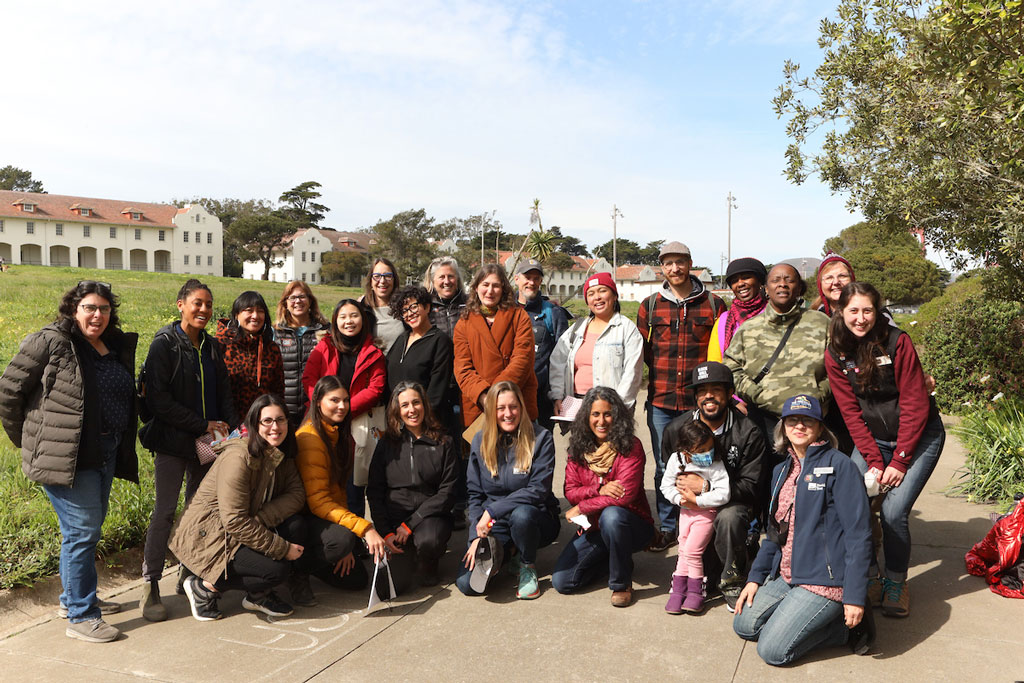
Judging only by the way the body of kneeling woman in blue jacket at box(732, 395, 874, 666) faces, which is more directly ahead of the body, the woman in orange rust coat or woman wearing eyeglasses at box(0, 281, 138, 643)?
the woman wearing eyeglasses

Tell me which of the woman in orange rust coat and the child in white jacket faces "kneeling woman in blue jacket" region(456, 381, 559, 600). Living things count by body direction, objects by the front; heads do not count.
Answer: the woman in orange rust coat

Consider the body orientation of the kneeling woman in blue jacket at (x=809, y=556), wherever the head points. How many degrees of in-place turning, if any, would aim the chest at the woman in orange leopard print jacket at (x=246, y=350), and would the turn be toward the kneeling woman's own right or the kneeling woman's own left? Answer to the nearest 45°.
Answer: approximately 45° to the kneeling woman's own right

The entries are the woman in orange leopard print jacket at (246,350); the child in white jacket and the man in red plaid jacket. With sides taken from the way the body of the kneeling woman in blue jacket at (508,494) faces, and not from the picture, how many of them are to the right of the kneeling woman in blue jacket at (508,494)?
1

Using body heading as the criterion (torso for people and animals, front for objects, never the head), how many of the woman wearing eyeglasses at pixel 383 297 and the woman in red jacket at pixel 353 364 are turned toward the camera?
2

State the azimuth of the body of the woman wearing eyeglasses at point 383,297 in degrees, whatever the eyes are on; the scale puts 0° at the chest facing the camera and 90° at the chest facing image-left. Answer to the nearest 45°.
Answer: approximately 0°

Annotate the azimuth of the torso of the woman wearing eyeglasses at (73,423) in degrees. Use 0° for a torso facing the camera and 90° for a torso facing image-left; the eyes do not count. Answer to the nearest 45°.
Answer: approximately 315°

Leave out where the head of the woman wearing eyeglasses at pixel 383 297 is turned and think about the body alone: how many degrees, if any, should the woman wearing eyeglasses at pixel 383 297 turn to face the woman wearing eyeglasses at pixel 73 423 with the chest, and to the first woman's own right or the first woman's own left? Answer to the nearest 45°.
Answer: approximately 45° to the first woman's own right
